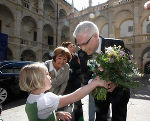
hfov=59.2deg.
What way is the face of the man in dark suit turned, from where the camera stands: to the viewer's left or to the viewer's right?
to the viewer's left

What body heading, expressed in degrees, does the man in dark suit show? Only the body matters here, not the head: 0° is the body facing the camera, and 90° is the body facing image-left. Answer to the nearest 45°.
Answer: approximately 45°

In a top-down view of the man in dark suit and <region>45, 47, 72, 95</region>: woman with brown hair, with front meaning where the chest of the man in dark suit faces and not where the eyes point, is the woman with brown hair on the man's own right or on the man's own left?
on the man's own right
